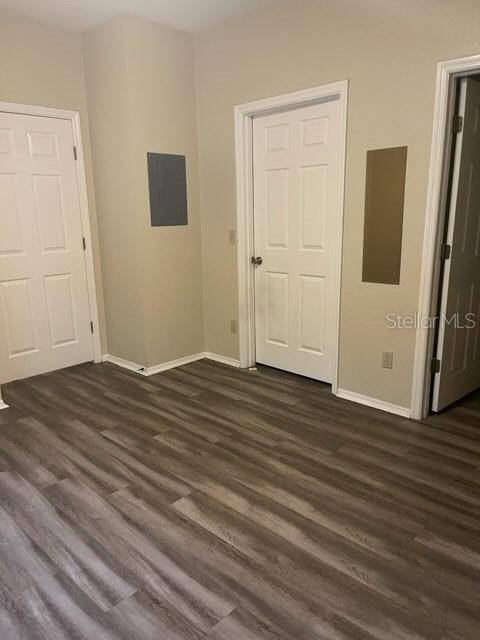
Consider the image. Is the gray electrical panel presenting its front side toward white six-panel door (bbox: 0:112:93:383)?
no

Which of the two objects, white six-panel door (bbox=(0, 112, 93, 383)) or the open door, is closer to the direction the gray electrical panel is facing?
the open door

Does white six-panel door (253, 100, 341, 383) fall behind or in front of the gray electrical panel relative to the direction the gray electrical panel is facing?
in front

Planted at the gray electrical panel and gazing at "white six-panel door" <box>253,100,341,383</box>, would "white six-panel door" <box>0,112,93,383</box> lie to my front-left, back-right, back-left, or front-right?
back-right

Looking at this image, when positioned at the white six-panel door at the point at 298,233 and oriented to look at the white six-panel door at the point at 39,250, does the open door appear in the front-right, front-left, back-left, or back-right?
back-left

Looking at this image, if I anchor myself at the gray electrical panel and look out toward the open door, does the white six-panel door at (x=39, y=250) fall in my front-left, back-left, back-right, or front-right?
back-right

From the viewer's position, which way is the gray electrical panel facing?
facing the viewer and to the right of the viewer
